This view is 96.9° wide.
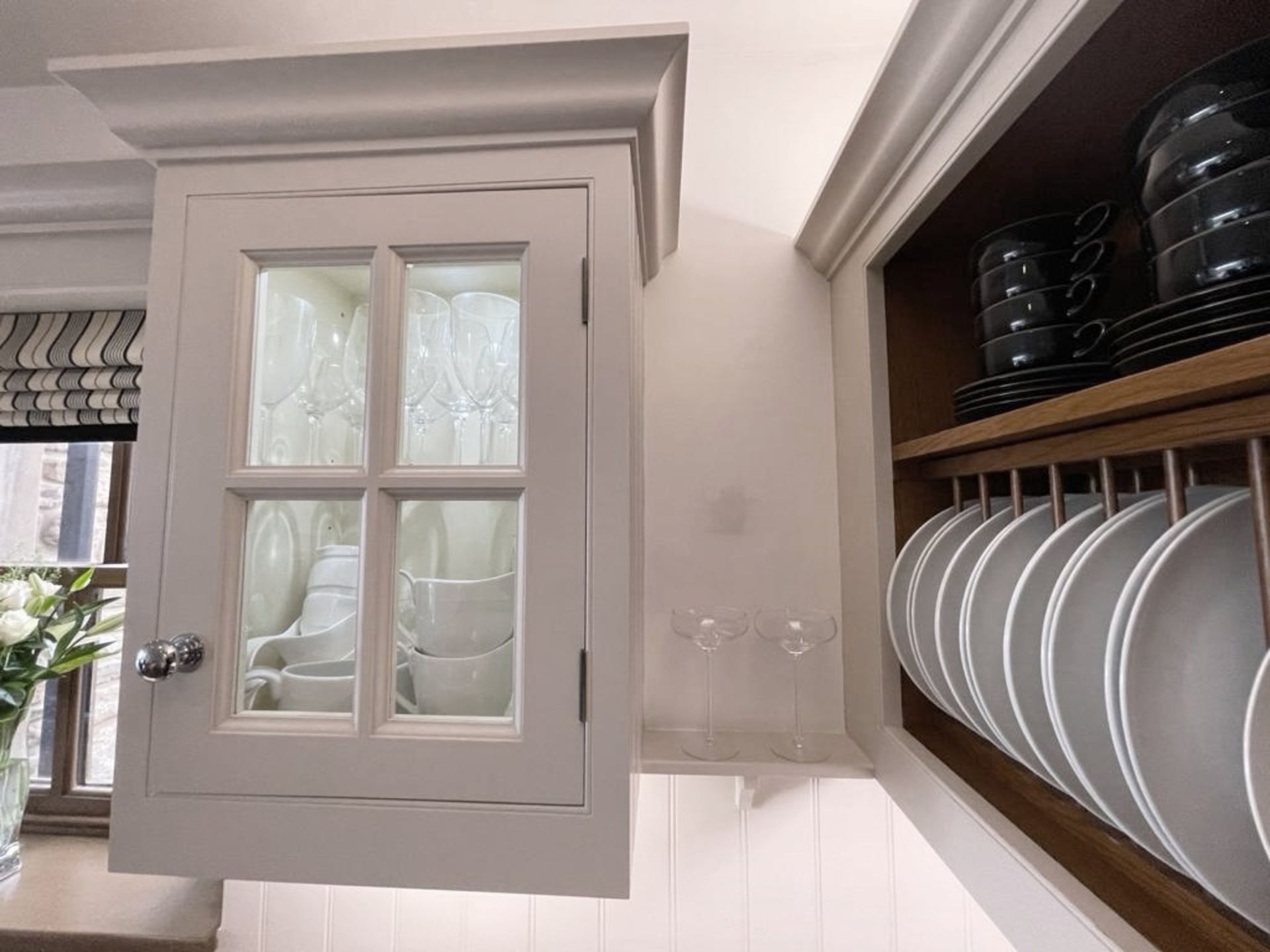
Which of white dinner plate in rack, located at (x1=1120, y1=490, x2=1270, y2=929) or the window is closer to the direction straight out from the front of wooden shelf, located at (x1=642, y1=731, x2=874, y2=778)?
the white dinner plate in rack

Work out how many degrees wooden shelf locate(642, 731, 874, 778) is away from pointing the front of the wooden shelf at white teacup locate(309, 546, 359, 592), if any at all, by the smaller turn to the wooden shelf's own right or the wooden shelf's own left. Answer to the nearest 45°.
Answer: approximately 45° to the wooden shelf's own right

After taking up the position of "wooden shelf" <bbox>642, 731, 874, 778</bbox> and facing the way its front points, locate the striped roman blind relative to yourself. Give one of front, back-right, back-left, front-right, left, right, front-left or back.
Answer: right

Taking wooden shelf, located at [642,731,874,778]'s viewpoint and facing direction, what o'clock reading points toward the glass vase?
The glass vase is roughly at 3 o'clock from the wooden shelf.

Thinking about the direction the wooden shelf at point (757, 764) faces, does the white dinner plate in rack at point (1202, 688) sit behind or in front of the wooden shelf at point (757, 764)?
in front

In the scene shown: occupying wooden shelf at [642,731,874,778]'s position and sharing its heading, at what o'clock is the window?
The window is roughly at 3 o'clock from the wooden shelf.

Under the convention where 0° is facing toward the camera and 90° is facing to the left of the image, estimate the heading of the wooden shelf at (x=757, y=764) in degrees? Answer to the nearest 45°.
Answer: approximately 0°

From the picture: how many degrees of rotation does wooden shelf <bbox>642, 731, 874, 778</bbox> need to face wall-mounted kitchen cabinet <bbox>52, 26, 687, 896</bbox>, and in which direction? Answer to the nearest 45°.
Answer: approximately 45° to its right
